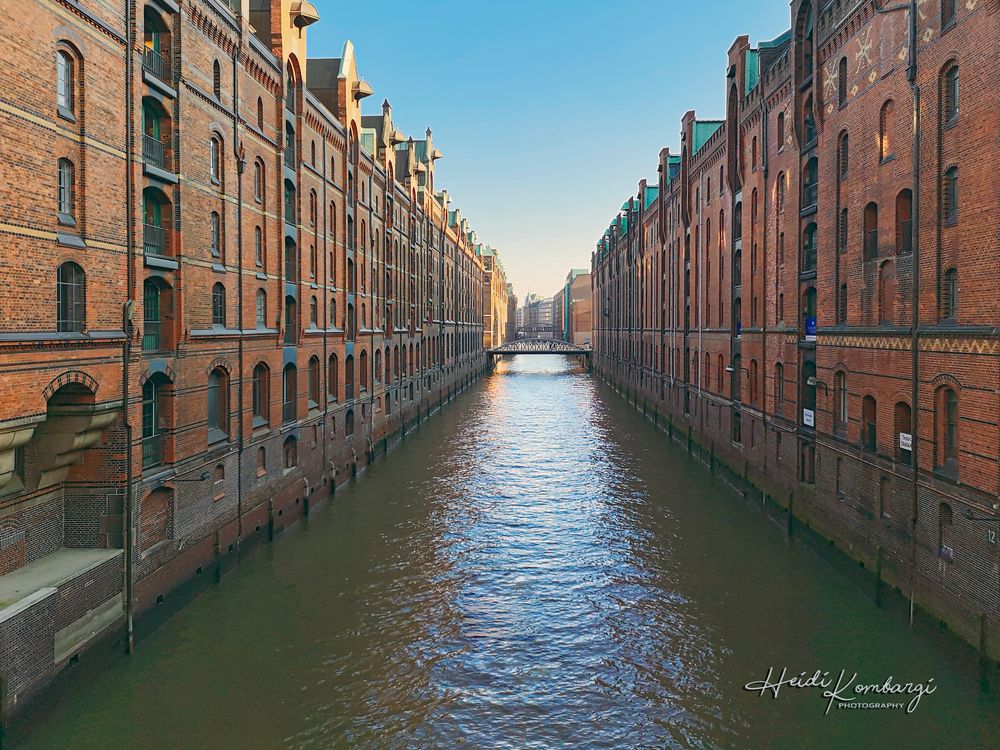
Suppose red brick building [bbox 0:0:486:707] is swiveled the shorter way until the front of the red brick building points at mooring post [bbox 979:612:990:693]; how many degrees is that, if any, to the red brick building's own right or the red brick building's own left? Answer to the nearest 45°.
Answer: approximately 45° to the red brick building's own right

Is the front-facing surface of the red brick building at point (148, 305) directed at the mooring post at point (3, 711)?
no

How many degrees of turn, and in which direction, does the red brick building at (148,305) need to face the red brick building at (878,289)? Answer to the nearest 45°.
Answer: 0° — it already faces it

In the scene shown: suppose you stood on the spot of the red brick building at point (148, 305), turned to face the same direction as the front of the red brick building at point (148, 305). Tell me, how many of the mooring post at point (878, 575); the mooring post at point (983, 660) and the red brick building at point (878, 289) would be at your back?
0

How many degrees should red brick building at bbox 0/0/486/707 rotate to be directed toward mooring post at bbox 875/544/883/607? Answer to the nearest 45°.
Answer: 0° — it already faces it

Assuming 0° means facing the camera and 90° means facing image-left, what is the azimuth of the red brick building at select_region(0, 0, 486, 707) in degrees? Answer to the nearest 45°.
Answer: approximately 270°
